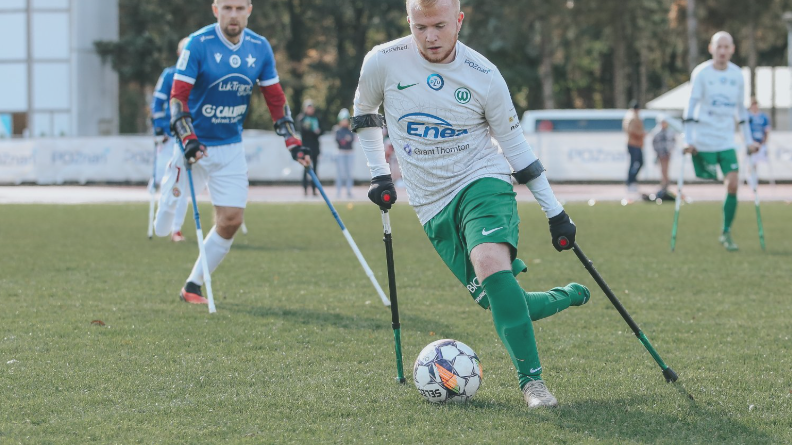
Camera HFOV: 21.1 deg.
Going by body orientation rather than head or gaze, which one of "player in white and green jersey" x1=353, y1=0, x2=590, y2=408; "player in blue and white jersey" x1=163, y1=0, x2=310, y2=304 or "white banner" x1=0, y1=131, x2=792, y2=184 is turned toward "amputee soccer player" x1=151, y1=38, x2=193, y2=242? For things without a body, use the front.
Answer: the white banner

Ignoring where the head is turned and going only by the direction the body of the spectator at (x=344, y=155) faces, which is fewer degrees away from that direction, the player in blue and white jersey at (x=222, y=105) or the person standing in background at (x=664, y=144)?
the player in blue and white jersey

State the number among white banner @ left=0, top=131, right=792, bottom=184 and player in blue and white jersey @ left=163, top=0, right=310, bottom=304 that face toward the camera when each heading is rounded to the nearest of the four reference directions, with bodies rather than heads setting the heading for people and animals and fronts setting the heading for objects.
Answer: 2

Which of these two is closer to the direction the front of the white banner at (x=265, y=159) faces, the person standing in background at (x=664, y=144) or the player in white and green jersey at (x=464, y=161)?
the player in white and green jersey

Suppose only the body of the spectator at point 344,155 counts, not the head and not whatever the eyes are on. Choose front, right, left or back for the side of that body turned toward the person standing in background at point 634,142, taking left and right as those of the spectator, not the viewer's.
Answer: left

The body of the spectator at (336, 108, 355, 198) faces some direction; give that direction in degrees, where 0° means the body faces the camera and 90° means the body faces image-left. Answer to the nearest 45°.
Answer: approximately 0°

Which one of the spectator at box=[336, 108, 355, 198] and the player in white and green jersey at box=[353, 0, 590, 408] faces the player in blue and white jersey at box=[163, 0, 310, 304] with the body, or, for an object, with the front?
the spectator

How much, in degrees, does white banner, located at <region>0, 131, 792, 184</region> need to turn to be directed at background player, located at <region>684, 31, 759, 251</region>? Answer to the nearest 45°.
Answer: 0° — it already faces them
